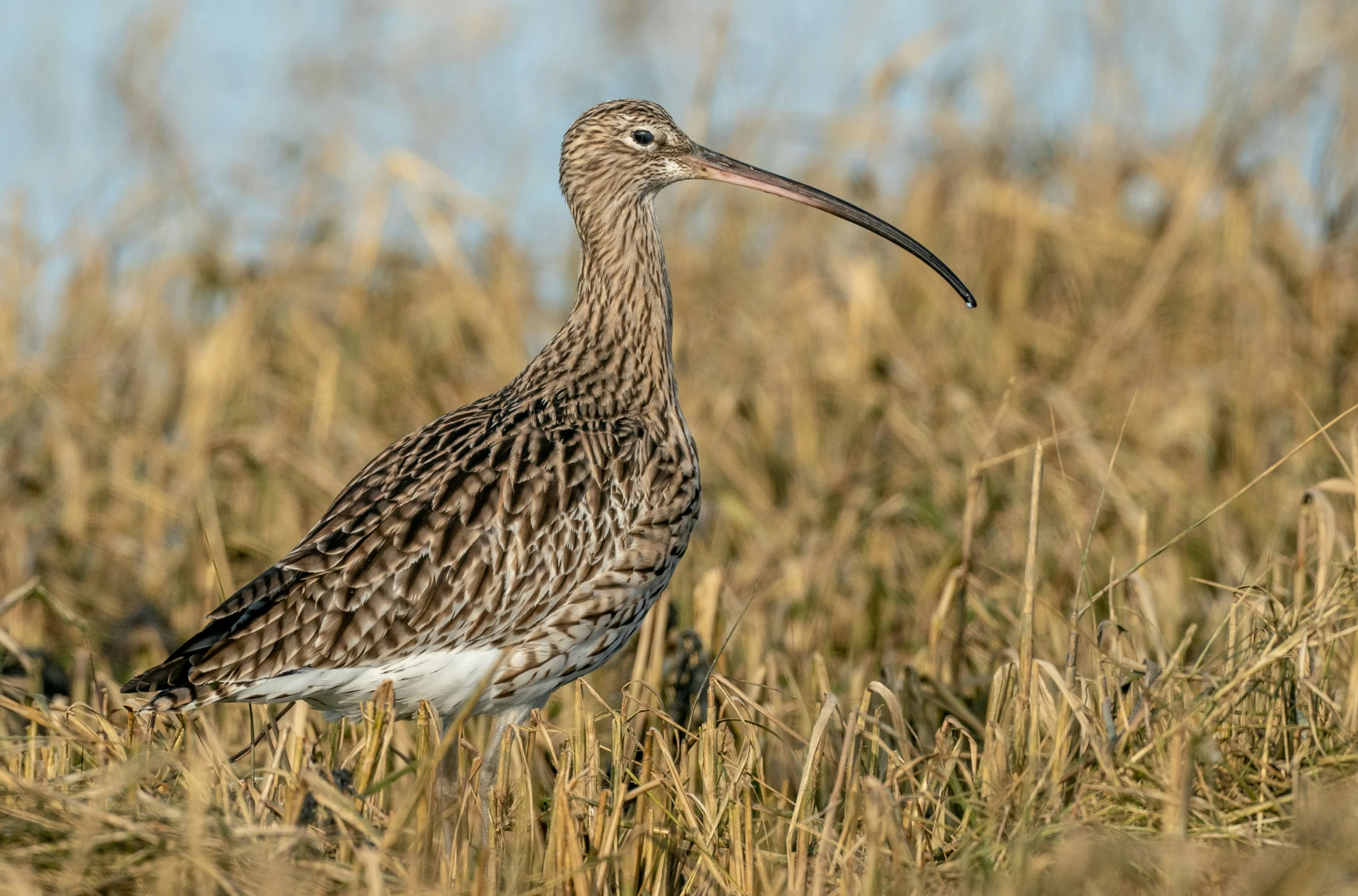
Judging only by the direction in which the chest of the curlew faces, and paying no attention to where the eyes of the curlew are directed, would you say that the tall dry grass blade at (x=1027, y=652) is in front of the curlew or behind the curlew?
in front

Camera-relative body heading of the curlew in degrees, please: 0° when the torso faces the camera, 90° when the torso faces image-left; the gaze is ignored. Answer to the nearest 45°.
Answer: approximately 270°
